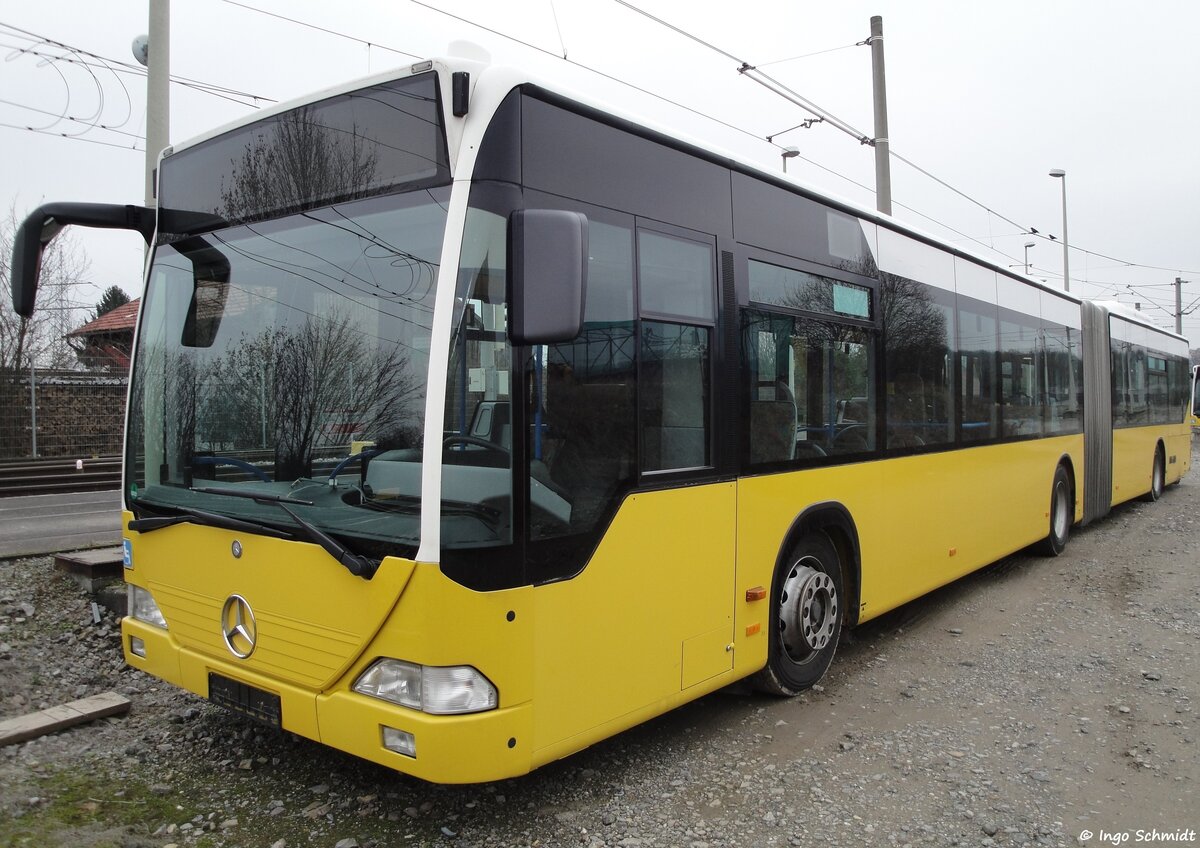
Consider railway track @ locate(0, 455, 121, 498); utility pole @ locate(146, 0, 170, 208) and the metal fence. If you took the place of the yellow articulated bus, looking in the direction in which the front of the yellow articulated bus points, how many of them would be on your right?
3

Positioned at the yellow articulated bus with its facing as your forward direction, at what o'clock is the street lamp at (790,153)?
The street lamp is roughly at 5 o'clock from the yellow articulated bus.

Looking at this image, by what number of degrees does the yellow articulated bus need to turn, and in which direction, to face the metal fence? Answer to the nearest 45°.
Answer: approximately 90° to its right

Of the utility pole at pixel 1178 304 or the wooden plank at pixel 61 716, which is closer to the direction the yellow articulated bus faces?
the wooden plank

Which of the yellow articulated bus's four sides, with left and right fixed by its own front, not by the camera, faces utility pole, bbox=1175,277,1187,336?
back

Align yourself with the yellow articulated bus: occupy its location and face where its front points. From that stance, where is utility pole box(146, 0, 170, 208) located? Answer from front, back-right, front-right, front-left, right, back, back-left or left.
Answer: right

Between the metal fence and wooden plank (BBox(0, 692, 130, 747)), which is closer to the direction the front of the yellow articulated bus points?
the wooden plank

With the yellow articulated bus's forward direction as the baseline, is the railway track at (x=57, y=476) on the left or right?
on its right

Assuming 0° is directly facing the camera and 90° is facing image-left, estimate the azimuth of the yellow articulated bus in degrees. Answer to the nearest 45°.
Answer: approximately 45°

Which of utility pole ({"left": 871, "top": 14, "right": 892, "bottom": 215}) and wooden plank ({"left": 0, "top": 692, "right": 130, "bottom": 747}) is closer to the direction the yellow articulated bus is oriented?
the wooden plank

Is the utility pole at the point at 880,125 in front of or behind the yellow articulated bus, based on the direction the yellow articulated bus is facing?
behind

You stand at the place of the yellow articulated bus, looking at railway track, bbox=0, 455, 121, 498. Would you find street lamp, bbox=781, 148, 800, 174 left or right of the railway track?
right
